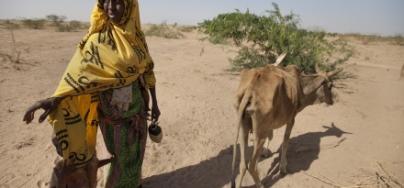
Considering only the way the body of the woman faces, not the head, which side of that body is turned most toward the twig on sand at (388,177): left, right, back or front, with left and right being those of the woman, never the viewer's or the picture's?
left

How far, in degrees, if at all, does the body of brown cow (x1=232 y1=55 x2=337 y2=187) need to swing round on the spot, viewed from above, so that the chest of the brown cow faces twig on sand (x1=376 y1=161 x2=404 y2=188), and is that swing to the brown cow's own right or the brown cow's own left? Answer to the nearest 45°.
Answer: approximately 45° to the brown cow's own right

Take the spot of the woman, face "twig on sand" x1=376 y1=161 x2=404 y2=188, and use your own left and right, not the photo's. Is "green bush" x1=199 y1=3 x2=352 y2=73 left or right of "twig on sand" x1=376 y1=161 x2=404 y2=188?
left

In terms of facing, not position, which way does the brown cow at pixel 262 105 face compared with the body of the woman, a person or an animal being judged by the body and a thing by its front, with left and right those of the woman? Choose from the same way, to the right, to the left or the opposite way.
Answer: to the left

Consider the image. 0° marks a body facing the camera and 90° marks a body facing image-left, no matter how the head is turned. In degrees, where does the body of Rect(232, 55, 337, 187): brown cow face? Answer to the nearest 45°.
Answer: approximately 225°

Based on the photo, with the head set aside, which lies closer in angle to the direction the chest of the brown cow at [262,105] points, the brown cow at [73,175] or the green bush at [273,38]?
the green bush

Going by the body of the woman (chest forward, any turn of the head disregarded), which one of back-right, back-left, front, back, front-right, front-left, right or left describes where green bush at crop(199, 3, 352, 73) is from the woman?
back-left

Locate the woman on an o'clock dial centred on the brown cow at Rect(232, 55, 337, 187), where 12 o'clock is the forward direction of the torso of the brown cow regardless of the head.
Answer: The woman is roughly at 6 o'clock from the brown cow.

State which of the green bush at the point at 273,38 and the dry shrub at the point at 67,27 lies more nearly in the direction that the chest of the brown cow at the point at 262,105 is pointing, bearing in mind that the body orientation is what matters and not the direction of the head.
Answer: the green bush

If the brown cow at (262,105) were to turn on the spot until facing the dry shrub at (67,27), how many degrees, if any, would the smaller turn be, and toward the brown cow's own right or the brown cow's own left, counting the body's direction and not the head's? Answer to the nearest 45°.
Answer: approximately 90° to the brown cow's own left
